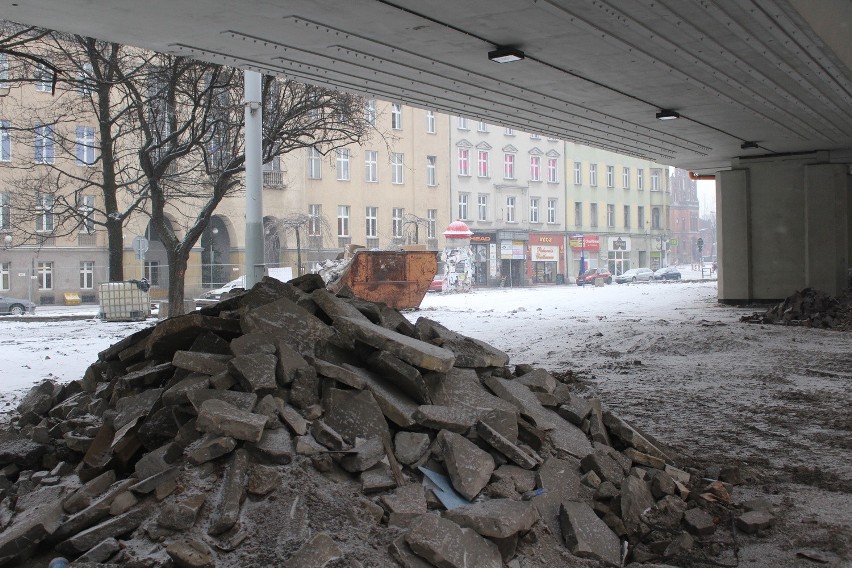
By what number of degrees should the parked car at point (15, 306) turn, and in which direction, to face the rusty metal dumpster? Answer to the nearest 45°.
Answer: approximately 45° to its right

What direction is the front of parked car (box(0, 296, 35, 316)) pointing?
to the viewer's right

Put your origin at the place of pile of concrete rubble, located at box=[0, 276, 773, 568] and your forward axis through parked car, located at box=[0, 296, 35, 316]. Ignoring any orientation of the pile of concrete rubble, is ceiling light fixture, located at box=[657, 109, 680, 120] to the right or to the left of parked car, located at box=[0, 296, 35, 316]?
right

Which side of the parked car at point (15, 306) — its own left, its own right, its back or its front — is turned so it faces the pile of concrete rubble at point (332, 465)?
right
